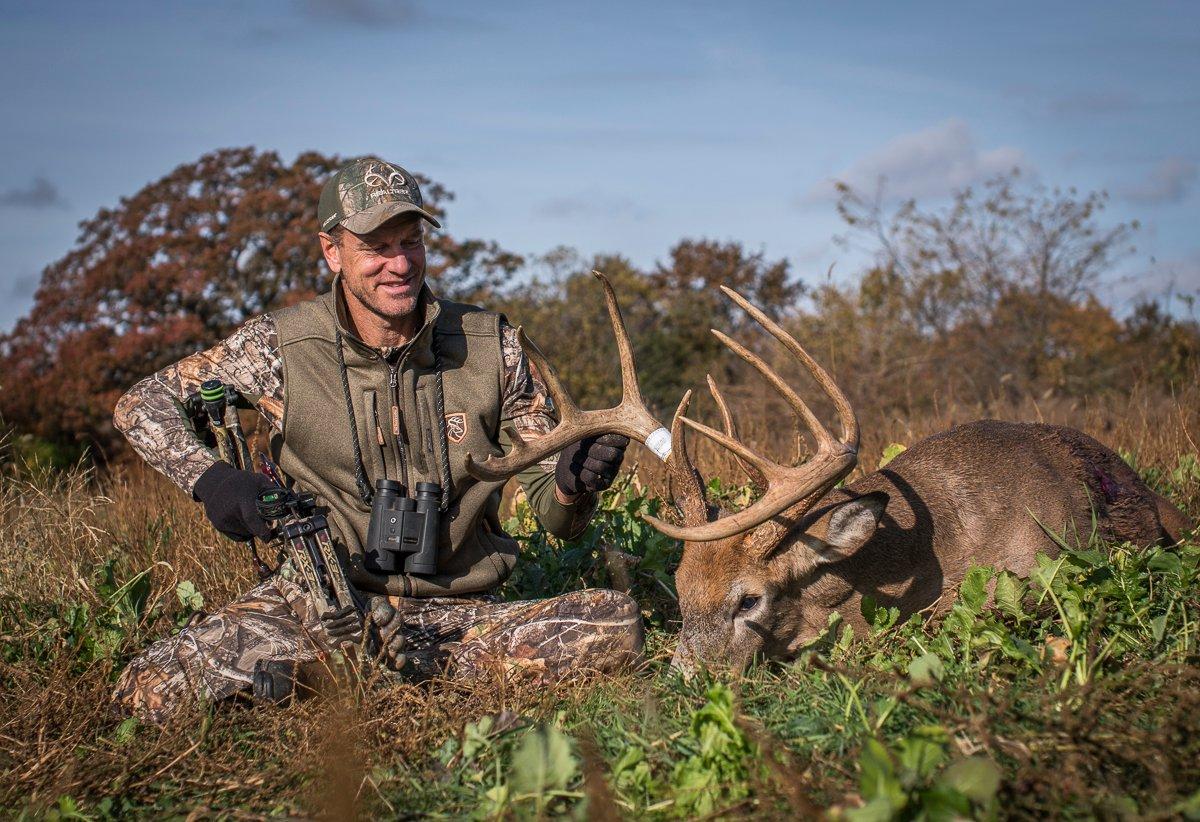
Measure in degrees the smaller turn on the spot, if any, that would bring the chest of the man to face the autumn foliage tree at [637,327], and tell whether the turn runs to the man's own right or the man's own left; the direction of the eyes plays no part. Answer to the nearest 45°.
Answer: approximately 180°

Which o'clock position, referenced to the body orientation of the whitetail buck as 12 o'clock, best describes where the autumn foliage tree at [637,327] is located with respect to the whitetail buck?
The autumn foliage tree is roughly at 4 o'clock from the whitetail buck.

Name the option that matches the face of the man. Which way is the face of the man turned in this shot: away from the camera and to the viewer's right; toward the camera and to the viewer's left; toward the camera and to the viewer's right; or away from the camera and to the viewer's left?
toward the camera and to the viewer's right

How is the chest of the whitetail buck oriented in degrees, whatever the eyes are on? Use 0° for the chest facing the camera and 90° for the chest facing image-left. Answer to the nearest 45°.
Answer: approximately 45°

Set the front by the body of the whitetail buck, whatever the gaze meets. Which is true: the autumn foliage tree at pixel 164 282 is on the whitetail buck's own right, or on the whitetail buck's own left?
on the whitetail buck's own right
